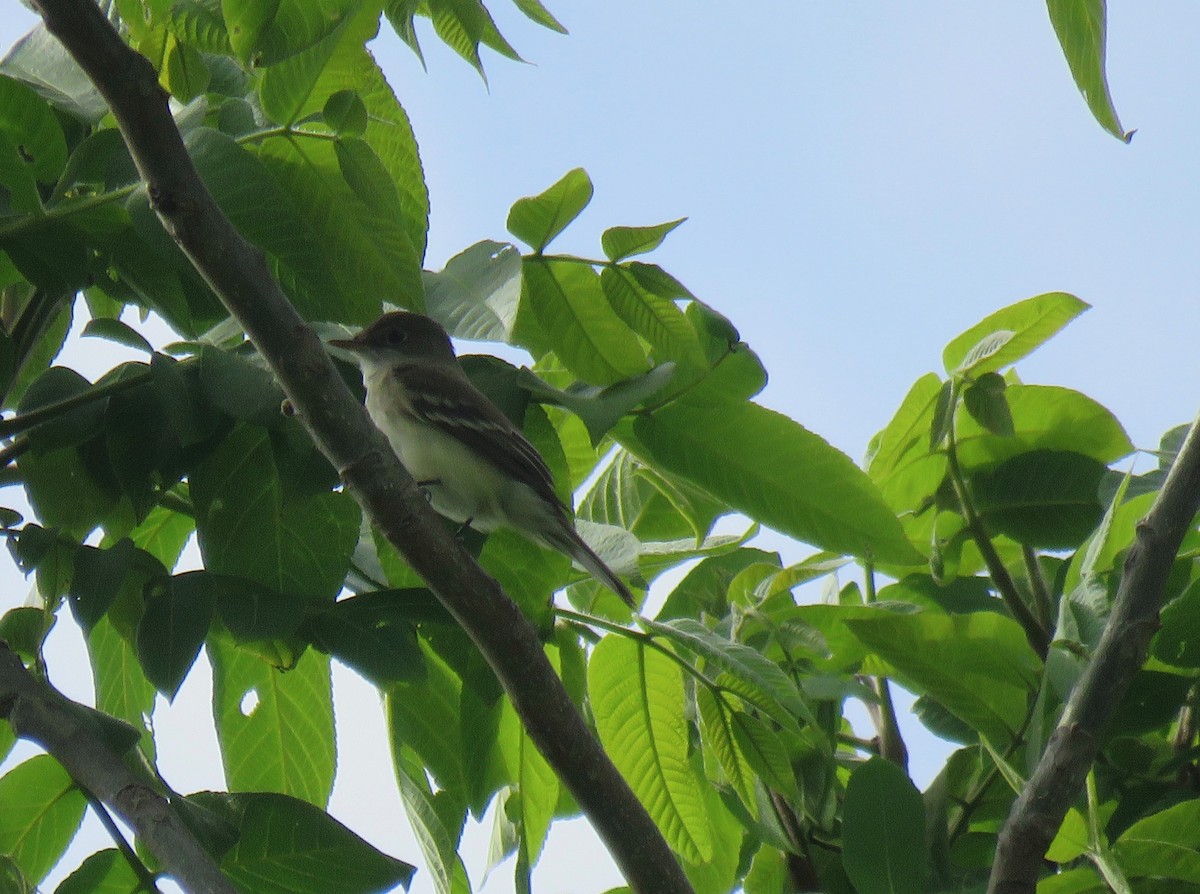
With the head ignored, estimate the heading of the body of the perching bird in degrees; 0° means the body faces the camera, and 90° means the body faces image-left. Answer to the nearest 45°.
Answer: approximately 90°

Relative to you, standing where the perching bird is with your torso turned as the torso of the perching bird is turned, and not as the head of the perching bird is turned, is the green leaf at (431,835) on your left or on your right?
on your left
